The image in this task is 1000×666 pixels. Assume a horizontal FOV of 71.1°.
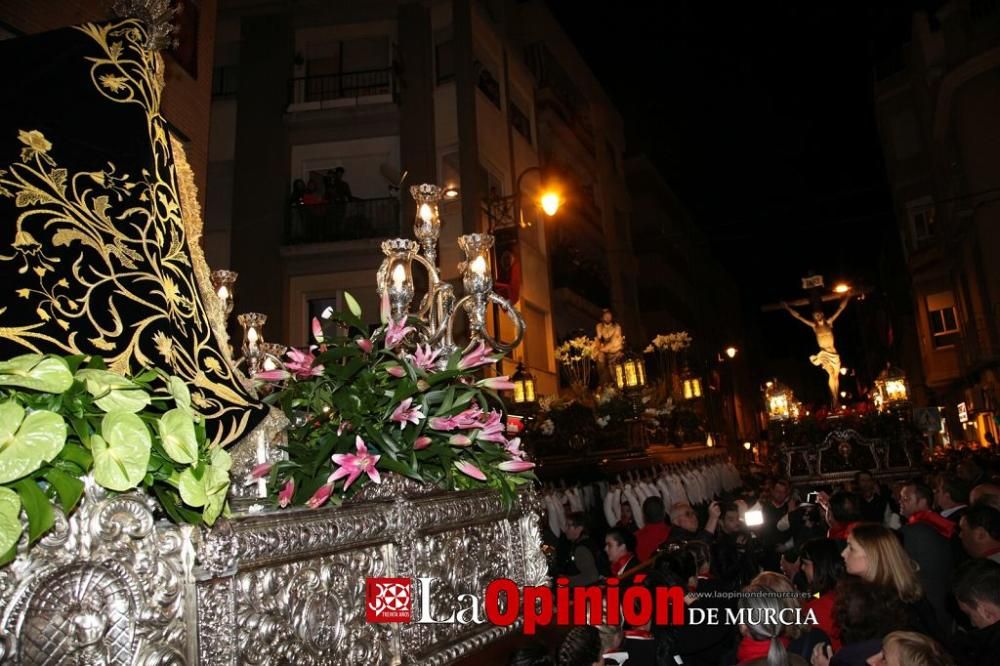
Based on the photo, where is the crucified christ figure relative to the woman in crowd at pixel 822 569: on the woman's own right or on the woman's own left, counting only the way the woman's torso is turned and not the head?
on the woman's own right

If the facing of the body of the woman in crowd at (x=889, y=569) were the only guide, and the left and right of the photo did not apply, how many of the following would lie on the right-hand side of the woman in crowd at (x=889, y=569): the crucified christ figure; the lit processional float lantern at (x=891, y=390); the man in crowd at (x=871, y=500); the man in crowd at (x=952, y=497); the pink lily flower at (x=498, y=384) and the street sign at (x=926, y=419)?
5

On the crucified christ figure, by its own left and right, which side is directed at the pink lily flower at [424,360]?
front

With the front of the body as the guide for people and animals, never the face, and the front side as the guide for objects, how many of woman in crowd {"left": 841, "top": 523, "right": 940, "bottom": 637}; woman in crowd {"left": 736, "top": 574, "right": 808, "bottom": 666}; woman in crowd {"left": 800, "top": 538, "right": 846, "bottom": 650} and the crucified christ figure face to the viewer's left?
2

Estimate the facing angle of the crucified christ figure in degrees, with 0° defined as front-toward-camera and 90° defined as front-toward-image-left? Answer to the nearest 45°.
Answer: approximately 0°

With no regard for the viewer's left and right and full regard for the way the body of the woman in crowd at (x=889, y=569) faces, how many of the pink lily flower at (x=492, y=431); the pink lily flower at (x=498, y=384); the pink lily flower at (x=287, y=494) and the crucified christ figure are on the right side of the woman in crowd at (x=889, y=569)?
1

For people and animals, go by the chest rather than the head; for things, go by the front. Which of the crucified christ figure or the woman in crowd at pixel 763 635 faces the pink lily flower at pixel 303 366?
the crucified christ figure

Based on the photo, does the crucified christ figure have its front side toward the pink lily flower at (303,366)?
yes

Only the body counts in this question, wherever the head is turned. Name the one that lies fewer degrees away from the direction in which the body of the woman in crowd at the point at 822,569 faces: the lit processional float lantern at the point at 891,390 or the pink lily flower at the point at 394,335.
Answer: the pink lily flower

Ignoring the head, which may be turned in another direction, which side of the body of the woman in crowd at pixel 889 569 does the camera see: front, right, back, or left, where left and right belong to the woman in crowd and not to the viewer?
left

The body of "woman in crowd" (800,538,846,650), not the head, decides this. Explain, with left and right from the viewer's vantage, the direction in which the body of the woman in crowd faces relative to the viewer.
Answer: facing to the left of the viewer

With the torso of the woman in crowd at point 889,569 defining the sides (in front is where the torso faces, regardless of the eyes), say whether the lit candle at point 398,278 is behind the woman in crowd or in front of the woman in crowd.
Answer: in front

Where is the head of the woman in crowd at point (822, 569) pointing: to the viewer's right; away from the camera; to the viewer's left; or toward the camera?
to the viewer's left

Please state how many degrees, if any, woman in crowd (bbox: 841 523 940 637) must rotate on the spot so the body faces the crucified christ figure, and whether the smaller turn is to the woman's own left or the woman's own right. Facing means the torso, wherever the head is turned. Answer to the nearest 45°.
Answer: approximately 90° to the woman's own right

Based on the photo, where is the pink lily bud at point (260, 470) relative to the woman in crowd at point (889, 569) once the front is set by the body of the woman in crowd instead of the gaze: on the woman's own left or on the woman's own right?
on the woman's own left

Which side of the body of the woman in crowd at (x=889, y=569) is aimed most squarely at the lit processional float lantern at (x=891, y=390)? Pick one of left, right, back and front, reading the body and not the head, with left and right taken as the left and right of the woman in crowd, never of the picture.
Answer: right

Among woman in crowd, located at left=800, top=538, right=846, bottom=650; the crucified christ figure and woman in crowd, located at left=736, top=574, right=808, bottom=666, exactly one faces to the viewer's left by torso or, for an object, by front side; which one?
woman in crowd, located at left=800, top=538, right=846, bottom=650
